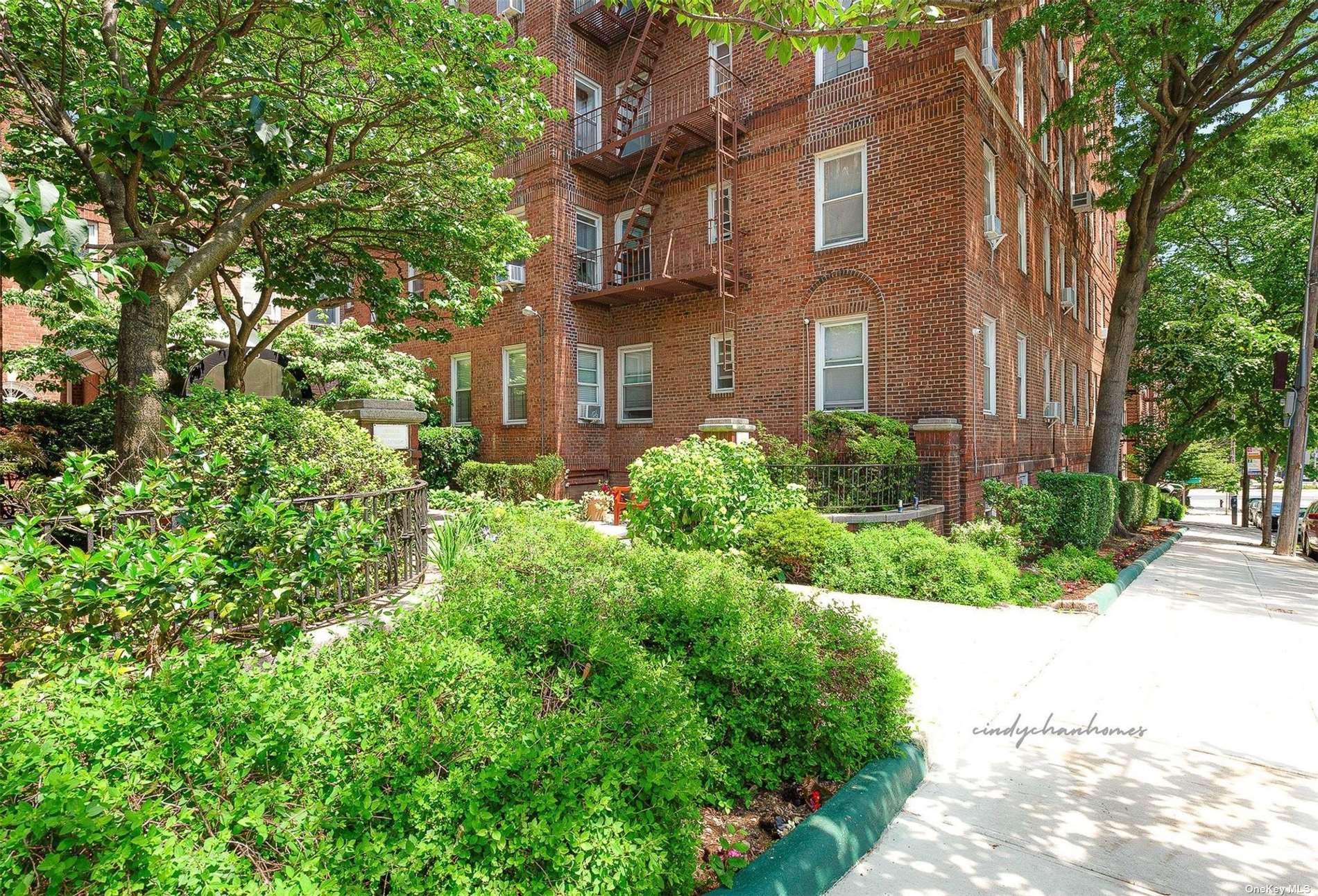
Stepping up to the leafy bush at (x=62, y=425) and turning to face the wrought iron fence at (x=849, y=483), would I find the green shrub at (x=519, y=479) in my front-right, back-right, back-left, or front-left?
front-left
